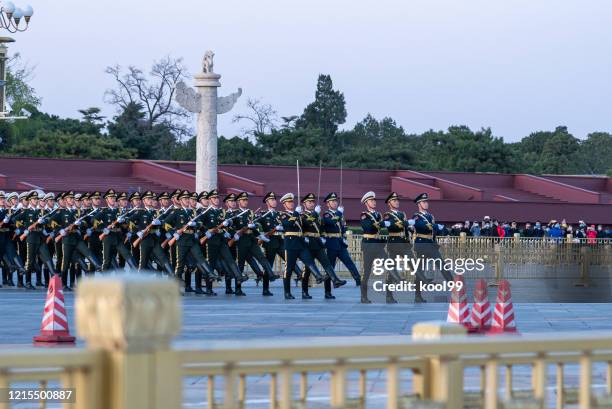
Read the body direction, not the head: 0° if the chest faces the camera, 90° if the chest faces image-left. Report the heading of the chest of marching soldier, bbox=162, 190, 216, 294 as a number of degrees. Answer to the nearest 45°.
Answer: approximately 315°

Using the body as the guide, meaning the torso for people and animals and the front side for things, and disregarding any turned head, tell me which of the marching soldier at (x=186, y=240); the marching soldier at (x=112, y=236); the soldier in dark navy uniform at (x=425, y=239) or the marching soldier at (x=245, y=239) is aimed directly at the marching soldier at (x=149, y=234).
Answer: the marching soldier at (x=112, y=236)

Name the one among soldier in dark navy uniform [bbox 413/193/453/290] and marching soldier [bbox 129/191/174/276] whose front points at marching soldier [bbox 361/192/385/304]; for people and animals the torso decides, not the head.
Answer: marching soldier [bbox 129/191/174/276]

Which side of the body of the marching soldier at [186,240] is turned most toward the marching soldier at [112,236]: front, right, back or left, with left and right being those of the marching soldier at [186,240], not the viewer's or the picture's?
back

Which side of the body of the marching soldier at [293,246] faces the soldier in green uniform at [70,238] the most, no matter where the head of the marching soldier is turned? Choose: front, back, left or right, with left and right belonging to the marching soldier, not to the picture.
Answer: back

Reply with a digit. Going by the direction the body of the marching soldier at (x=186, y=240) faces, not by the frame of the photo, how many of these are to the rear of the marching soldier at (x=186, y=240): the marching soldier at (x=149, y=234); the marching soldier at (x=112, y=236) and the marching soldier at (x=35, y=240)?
3

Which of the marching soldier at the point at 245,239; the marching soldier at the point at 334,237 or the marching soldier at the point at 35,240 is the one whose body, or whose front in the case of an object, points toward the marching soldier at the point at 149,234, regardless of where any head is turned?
the marching soldier at the point at 35,240
